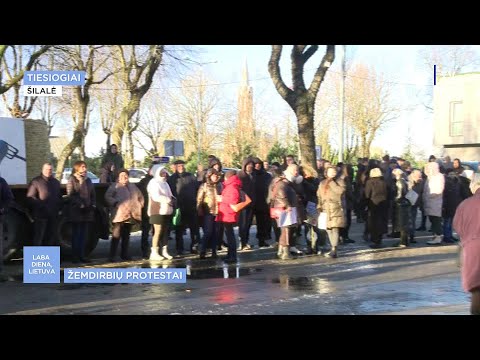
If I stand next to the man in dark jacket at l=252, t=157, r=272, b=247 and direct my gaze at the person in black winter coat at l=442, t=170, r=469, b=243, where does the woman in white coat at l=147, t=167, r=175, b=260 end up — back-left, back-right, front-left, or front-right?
back-right

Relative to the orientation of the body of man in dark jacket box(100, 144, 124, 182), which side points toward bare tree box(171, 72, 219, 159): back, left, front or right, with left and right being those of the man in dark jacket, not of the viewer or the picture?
back

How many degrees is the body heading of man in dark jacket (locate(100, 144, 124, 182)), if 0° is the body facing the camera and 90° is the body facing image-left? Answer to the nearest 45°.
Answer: approximately 0°
